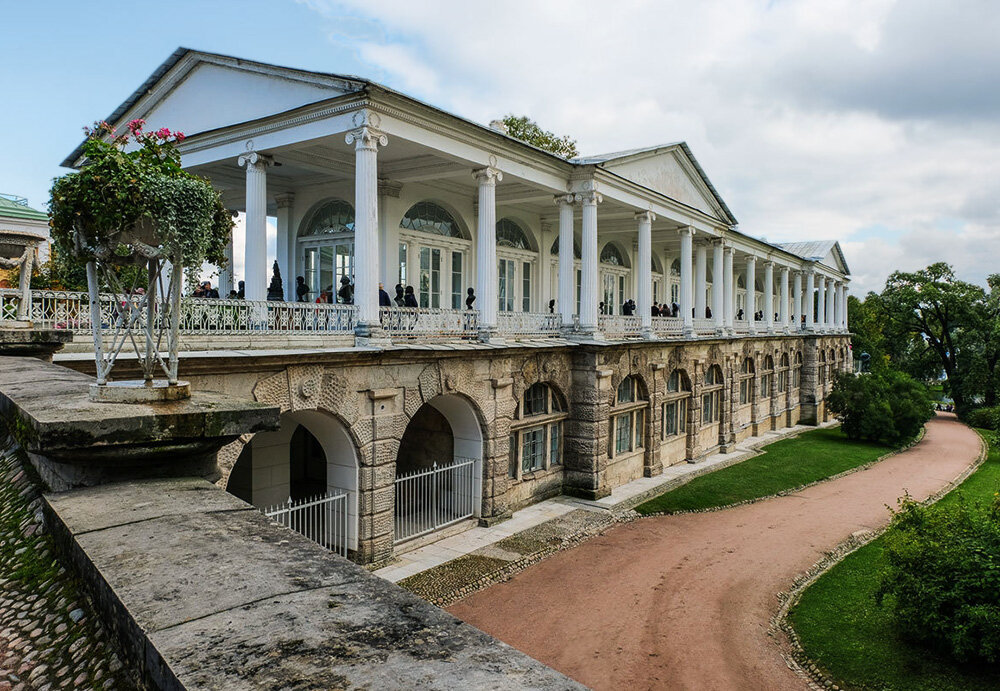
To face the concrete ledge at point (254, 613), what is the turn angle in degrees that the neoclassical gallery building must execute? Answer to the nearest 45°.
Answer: approximately 45° to its right

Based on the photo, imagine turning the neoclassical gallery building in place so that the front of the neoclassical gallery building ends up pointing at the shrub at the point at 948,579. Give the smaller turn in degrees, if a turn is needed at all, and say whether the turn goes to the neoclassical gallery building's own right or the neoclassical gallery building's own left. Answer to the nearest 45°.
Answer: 0° — it already faces it

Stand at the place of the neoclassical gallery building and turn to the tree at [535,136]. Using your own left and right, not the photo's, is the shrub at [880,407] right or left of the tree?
right

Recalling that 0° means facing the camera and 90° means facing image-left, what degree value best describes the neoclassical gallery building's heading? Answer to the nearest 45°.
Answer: approximately 315°

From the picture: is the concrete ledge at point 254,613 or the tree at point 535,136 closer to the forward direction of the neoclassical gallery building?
the concrete ledge

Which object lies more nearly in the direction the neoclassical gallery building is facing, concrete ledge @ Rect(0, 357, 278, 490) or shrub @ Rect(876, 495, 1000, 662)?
the shrub

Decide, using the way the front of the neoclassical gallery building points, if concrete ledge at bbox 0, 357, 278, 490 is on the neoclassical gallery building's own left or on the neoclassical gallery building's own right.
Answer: on the neoclassical gallery building's own right

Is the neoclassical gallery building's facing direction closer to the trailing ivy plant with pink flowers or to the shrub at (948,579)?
the shrub

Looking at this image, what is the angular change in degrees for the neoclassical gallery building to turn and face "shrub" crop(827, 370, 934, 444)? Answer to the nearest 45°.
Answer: approximately 90° to its left
